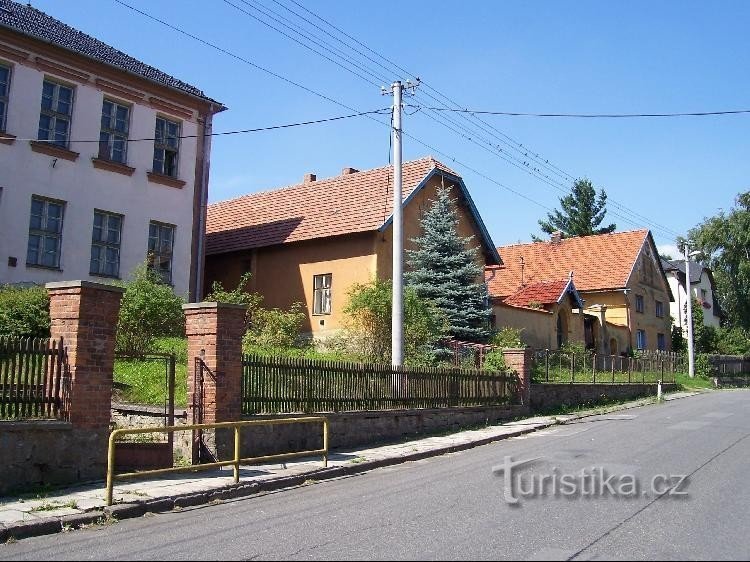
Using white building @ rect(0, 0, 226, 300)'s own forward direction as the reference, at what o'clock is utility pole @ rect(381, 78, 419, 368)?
The utility pole is roughly at 12 o'clock from the white building.

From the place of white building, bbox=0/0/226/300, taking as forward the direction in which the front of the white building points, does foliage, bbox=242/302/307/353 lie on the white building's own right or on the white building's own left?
on the white building's own left

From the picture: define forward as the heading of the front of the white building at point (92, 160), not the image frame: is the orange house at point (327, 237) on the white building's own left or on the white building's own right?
on the white building's own left

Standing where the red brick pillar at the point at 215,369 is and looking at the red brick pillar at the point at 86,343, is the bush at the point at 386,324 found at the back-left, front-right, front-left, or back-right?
back-right

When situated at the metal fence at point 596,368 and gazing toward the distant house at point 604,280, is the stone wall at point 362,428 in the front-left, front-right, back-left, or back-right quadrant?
back-left

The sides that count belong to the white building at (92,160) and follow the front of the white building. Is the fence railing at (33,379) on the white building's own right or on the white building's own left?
on the white building's own right

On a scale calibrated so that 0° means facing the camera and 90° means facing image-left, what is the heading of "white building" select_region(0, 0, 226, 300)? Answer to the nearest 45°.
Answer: approximately 315°
